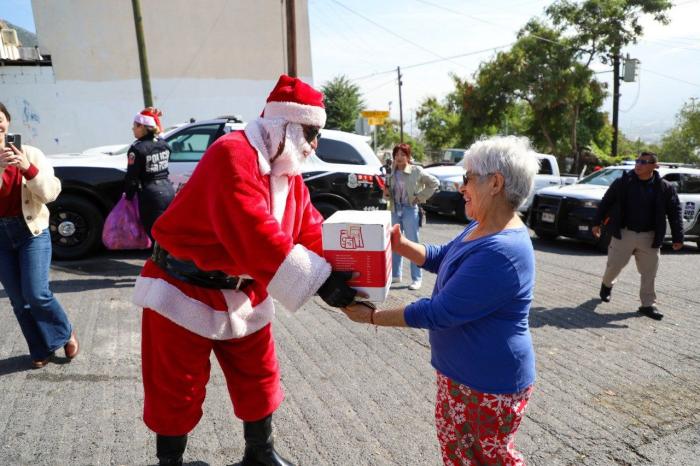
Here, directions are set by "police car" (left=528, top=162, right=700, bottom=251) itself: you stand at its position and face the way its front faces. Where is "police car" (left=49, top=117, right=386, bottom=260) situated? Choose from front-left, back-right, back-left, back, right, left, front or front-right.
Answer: front

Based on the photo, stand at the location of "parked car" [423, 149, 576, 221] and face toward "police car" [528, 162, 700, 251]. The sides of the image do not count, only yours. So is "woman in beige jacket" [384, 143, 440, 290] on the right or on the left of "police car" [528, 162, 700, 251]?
right

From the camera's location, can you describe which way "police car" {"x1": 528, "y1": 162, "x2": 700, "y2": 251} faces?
facing the viewer and to the left of the viewer

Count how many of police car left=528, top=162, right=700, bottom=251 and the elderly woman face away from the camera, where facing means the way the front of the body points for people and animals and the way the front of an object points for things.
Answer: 0

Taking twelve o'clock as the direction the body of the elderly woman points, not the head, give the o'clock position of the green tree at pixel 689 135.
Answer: The green tree is roughly at 4 o'clock from the elderly woman.

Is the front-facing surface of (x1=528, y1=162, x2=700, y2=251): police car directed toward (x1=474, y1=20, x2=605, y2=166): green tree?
no

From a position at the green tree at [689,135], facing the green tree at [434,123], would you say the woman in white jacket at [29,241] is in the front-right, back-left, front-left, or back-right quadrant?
front-left

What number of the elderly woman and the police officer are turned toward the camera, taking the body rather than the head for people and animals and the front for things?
0

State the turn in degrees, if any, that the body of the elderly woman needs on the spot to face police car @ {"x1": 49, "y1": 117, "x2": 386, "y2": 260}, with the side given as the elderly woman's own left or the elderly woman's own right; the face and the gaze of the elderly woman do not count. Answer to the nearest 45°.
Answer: approximately 45° to the elderly woman's own right

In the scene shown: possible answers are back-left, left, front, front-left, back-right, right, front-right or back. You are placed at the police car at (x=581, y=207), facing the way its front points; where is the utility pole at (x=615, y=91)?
back-right

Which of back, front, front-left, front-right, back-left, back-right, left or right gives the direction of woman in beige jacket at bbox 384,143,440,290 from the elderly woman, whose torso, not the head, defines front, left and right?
right

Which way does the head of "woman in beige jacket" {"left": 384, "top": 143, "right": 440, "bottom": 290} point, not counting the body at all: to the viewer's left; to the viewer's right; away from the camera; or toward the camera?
toward the camera

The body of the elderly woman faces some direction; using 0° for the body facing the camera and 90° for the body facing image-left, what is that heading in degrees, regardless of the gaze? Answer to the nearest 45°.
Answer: approximately 90°

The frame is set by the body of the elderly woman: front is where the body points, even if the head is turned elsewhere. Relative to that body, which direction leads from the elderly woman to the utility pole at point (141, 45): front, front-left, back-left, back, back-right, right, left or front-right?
front-right

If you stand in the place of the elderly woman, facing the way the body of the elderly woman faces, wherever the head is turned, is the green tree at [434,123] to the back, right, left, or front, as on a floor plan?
right

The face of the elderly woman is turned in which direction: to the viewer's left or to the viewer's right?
to the viewer's left

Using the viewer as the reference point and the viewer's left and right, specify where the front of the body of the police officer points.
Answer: facing away from the viewer and to the left of the viewer
